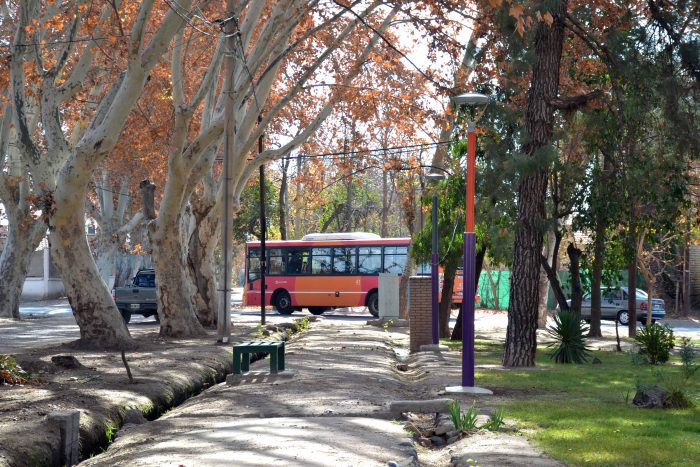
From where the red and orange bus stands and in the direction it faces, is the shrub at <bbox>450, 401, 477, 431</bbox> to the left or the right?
on its left

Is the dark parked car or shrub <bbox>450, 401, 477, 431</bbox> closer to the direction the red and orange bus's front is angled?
the dark parked car

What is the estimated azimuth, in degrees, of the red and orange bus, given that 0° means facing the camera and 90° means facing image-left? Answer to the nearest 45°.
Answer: approximately 90°

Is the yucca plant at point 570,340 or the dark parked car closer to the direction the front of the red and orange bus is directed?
the dark parked car

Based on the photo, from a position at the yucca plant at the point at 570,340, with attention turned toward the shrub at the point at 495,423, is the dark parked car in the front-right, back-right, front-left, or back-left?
back-right

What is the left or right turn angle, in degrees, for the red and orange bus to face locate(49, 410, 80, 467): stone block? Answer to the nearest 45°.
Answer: approximately 90° to its left

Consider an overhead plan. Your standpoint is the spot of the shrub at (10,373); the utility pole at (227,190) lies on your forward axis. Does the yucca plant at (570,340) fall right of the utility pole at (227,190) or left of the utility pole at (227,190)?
right

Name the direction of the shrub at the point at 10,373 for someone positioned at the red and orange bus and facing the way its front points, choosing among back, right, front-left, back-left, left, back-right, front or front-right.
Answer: left

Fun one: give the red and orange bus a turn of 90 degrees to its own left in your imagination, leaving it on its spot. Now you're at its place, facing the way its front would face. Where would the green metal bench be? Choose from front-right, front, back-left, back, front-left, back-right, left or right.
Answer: front

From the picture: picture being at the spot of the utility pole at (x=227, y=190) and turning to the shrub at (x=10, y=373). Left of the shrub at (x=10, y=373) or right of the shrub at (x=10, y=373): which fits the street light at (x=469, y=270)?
left

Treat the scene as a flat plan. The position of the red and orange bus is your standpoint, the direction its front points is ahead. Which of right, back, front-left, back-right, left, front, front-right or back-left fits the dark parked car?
front-left

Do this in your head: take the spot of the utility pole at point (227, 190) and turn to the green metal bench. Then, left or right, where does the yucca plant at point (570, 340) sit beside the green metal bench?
left

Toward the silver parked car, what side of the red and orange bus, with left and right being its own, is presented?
back

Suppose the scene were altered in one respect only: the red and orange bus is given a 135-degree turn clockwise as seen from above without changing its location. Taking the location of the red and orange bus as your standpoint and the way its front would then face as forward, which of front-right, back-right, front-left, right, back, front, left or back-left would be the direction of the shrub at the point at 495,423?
back-right

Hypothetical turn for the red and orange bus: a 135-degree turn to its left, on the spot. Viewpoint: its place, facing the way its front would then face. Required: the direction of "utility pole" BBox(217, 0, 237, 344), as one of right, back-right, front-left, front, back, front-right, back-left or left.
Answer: front-right
